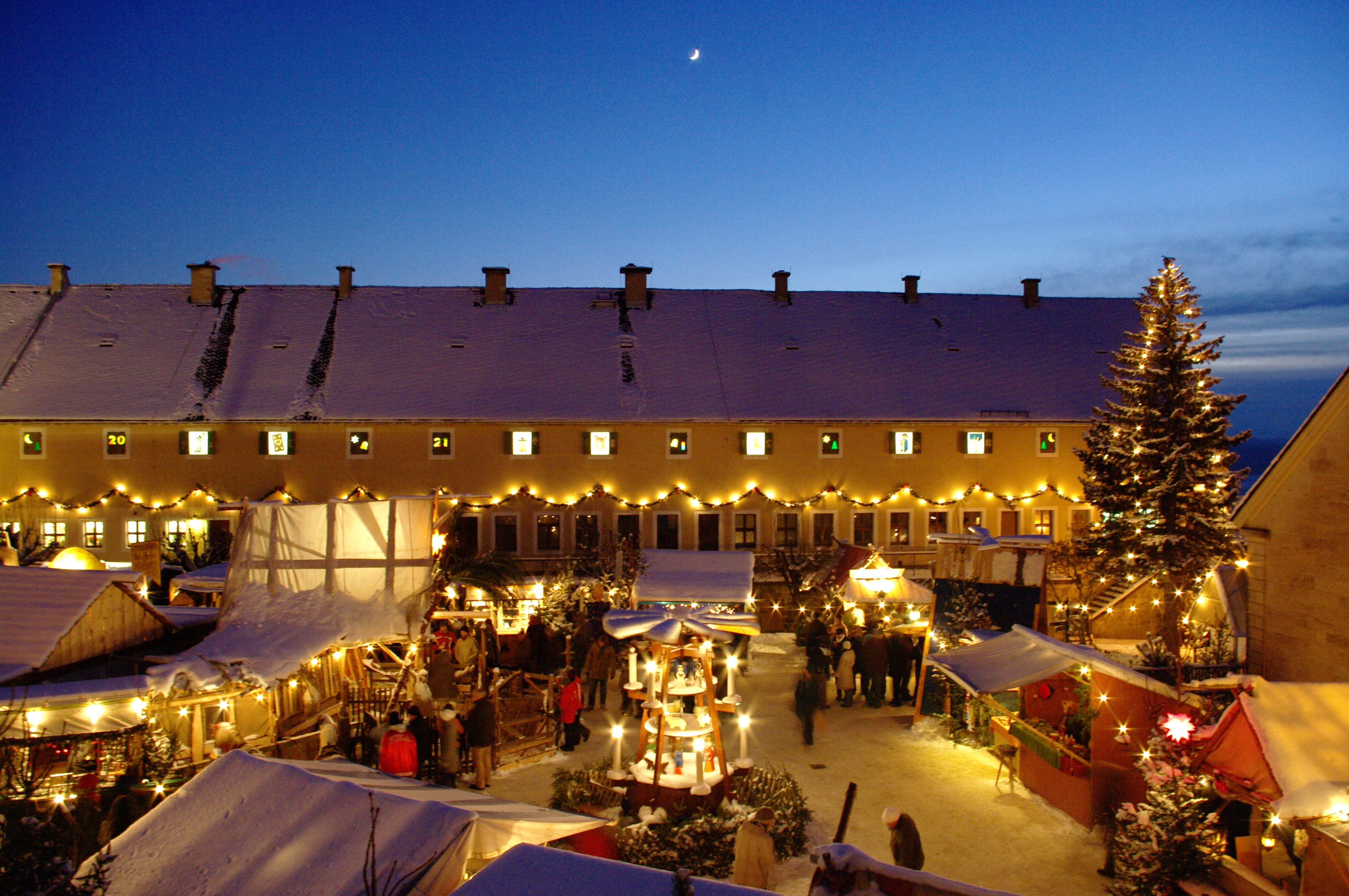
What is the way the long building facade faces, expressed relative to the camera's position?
facing the viewer

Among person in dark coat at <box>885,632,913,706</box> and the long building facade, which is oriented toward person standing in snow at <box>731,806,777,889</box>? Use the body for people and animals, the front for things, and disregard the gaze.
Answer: the long building facade

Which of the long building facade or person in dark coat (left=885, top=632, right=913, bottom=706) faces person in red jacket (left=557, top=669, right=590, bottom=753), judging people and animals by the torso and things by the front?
the long building facade

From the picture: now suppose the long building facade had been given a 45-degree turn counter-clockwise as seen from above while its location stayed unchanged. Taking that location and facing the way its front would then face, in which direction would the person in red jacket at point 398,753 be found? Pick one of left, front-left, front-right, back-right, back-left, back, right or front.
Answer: front-right

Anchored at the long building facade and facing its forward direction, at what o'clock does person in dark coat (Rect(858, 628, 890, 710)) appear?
The person in dark coat is roughly at 11 o'clock from the long building facade.

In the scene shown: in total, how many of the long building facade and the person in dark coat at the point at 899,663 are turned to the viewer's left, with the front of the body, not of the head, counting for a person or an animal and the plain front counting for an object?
0
